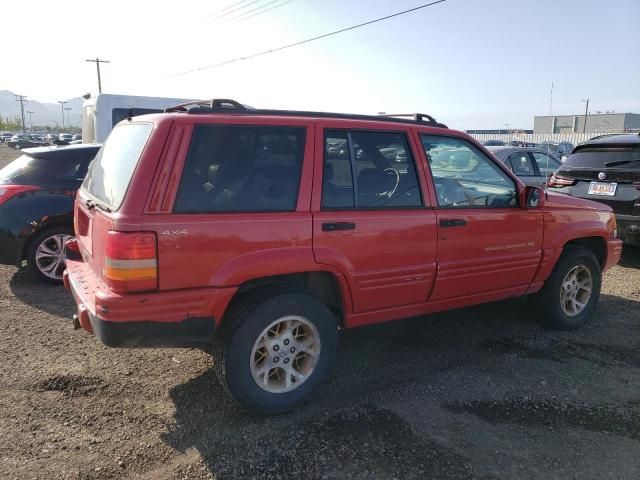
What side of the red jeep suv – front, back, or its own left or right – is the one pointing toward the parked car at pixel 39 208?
left

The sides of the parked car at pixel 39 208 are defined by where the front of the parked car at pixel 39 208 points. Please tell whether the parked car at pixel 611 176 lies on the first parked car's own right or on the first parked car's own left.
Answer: on the first parked car's own right

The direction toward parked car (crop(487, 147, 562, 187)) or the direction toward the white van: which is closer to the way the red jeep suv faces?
the parked car

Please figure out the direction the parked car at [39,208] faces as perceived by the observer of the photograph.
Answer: facing away from the viewer and to the right of the viewer

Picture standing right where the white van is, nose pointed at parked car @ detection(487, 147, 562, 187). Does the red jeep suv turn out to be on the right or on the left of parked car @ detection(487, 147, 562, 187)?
right

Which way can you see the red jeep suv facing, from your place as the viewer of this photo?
facing away from the viewer and to the right of the viewer

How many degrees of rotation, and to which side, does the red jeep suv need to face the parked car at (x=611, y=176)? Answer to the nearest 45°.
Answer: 0° — it already faces it

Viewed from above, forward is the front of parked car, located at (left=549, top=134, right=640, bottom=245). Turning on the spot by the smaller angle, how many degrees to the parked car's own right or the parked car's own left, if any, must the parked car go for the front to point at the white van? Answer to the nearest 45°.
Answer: approximately 90° to the parked car's own left

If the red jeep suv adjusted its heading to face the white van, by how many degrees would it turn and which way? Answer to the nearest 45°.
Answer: approximately 90° to its left

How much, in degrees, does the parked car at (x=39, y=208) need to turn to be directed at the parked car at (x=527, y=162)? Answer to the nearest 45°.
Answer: approximately 45° to its right

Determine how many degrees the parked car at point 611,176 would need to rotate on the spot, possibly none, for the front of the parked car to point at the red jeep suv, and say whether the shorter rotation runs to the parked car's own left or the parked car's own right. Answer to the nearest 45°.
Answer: approximately 180°

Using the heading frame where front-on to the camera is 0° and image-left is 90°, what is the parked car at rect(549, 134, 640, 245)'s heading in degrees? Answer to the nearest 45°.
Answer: approximately 180°
